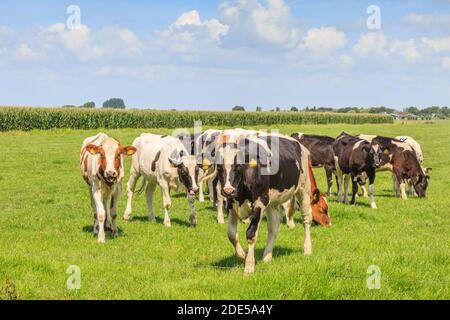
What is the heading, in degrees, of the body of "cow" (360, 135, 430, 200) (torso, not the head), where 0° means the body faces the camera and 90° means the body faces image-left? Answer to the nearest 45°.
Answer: approximately 315°

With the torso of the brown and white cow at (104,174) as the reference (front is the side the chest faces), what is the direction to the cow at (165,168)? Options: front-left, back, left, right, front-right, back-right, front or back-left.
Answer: back-left

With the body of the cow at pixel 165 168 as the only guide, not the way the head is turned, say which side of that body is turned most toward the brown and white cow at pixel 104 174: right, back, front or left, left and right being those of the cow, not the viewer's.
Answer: right

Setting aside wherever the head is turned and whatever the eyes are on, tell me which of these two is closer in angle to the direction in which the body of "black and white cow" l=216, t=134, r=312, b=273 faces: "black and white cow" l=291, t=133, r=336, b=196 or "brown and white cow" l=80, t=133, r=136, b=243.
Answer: the brown and white cow

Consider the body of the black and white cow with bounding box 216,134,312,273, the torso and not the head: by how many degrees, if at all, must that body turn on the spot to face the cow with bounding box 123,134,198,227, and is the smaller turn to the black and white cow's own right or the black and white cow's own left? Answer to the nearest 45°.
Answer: approximately 90° to the black and white cow's own right

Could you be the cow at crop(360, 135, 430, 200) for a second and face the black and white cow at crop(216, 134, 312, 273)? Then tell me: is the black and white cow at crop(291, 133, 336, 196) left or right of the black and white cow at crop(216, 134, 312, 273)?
right

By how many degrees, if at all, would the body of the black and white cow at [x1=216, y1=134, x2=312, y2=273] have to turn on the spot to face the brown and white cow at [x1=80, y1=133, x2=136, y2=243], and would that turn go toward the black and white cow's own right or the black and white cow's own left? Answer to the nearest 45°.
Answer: approximately 90° to the black and white cow's own right

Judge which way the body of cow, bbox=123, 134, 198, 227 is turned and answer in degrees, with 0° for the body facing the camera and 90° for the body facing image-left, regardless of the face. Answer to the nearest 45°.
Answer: approximately 315°

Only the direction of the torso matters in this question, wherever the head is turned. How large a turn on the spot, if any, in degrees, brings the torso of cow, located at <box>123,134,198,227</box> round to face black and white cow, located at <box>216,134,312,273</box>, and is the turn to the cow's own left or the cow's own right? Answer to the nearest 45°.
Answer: approximately 45° to the cow's own right

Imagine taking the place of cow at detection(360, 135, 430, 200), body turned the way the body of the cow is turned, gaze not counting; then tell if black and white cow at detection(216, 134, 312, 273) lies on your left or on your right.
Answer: on your right

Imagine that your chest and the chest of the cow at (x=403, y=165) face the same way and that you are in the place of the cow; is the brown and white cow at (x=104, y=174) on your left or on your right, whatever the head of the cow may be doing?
on your right

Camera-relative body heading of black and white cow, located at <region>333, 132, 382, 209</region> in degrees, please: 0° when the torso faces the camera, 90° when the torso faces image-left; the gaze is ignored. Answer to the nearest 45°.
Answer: approximately 315°

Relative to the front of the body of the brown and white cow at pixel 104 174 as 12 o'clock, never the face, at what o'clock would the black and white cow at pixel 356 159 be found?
The black and white cow is roughly at 8 o'clock from the brown and white cow.
